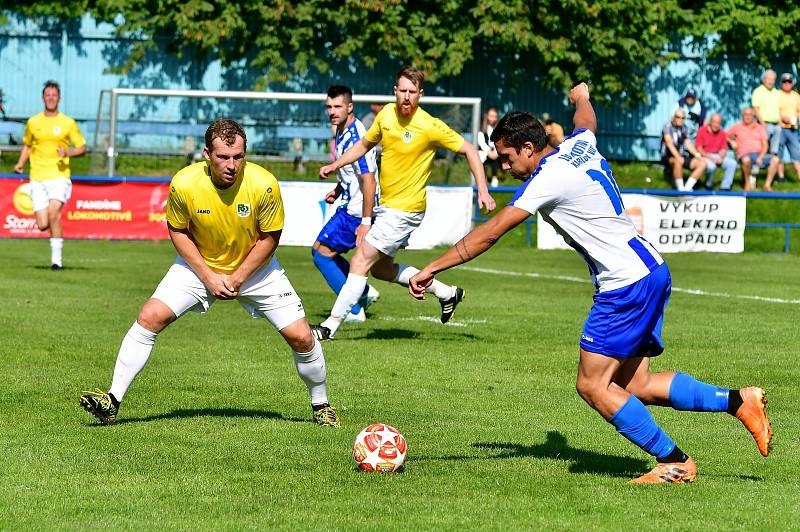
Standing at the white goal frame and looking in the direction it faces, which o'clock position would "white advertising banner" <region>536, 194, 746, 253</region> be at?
The white advertising banner is roughly at 10 o'clock from the white goal frame.

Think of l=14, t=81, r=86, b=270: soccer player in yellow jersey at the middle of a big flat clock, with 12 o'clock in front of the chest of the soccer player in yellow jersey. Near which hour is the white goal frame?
The white goal frame is roughly at 7 o'clock from the soccer player in yellow jersey.

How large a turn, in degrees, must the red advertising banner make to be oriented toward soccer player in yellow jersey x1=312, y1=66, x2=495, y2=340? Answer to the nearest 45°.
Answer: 0° — it already faces them

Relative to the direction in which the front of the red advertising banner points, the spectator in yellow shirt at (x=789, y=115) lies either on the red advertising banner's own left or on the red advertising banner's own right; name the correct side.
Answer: on the red advertising banner's own left

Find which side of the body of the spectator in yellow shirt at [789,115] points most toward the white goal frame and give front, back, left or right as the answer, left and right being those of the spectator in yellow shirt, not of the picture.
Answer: right

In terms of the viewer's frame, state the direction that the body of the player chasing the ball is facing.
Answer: to the viewer's left

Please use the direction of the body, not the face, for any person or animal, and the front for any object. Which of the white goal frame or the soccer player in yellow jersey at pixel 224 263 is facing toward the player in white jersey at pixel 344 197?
the white goal frame
